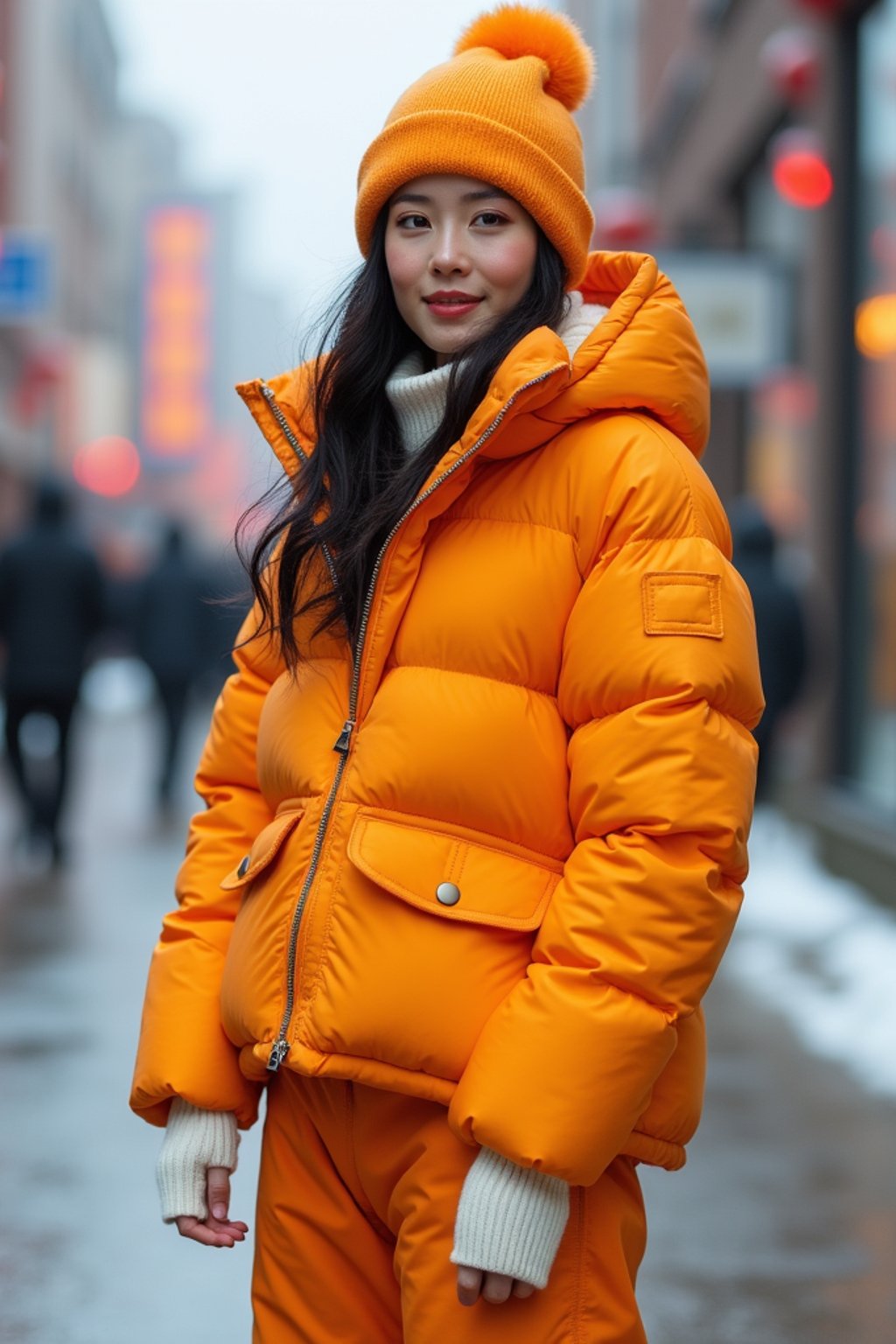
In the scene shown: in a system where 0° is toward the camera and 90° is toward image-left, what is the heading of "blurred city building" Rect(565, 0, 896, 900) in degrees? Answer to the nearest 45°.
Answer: approximately 90°

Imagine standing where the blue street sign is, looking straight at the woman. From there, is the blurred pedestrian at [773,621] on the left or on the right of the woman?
left

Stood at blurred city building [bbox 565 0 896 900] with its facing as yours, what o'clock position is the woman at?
The woman is roughly at 9 o'clock from the blurred city building.

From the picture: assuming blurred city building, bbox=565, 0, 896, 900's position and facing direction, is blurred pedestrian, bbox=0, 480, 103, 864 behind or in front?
in front

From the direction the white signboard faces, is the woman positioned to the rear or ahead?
ahead

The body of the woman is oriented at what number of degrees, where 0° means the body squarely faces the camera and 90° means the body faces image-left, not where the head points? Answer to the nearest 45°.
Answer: approximately 45°

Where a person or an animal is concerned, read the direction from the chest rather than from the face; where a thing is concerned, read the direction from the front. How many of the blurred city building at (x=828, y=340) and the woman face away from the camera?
0

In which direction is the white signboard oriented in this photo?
toward the camera
